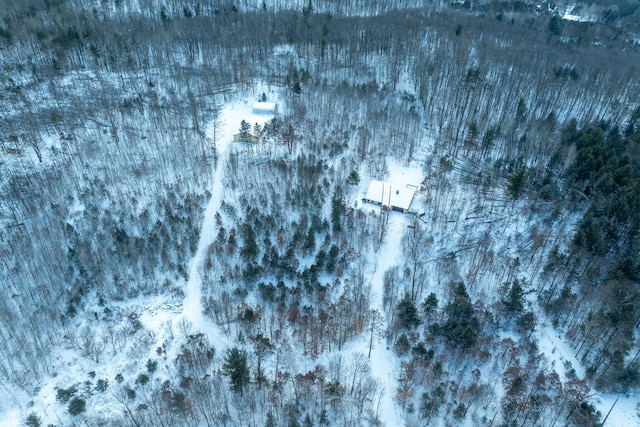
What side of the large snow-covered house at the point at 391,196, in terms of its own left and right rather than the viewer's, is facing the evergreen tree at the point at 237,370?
front

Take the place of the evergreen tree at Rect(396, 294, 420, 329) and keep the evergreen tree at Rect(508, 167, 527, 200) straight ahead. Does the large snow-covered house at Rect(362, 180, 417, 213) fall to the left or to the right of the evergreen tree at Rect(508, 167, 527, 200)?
left

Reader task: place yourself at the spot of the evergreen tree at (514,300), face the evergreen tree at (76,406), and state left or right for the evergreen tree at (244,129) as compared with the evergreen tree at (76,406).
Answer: right

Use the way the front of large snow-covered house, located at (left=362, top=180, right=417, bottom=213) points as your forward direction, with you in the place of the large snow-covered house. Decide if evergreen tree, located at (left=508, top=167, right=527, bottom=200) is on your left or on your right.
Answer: on your left

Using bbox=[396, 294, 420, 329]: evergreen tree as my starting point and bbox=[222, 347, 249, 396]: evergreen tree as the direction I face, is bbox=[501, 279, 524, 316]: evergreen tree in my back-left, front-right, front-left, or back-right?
back-left

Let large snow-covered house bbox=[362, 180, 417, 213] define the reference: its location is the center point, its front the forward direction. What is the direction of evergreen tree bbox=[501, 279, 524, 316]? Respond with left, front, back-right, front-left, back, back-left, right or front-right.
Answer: front-left

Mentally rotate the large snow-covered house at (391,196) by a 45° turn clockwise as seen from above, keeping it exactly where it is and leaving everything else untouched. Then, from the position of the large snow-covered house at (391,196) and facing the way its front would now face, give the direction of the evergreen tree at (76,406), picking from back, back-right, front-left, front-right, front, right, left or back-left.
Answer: front

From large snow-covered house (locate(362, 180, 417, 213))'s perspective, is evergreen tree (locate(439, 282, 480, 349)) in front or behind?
in front

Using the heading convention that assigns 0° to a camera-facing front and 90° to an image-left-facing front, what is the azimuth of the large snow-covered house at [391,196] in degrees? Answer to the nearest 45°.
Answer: approximately 0°
